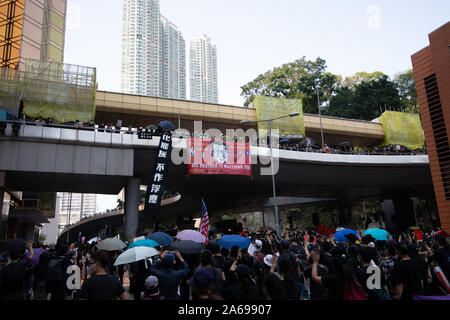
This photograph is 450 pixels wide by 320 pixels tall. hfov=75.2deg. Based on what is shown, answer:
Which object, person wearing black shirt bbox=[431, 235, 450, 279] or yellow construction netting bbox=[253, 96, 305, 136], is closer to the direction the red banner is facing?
the person wearing black shirt

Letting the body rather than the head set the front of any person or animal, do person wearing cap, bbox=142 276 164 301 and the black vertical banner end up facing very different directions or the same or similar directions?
very different directions

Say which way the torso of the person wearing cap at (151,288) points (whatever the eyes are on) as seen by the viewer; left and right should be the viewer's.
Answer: facing away from the viewer

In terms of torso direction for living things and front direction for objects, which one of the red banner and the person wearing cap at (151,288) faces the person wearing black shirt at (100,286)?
the red banner

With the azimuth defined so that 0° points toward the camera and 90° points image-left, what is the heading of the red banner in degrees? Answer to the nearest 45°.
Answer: approximately 0°

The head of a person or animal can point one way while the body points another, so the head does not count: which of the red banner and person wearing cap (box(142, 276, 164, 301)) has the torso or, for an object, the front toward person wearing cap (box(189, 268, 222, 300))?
the red banner

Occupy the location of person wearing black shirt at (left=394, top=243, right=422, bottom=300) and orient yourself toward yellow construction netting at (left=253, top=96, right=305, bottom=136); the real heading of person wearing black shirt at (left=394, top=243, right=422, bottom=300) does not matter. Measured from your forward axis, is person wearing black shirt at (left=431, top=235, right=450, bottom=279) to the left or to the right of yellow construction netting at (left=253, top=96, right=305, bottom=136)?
right

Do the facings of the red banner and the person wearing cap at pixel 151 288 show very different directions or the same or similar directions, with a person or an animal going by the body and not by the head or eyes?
very different directions

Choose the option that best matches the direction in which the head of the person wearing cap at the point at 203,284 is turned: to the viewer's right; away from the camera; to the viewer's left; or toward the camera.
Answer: away from the camera

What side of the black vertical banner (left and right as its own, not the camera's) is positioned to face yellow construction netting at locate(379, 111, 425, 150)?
left

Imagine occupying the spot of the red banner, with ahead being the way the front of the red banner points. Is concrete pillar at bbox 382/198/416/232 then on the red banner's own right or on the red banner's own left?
on the red banner's own left

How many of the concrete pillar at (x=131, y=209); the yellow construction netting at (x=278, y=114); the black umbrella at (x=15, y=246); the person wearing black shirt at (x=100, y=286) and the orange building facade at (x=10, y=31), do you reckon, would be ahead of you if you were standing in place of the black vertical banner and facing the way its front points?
2

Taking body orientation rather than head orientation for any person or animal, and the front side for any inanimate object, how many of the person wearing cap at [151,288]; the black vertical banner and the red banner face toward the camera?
2

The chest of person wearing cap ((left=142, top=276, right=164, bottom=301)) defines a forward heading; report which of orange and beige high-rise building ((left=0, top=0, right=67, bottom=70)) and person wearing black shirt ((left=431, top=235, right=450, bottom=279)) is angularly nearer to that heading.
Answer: the orange and beige high-rise building
